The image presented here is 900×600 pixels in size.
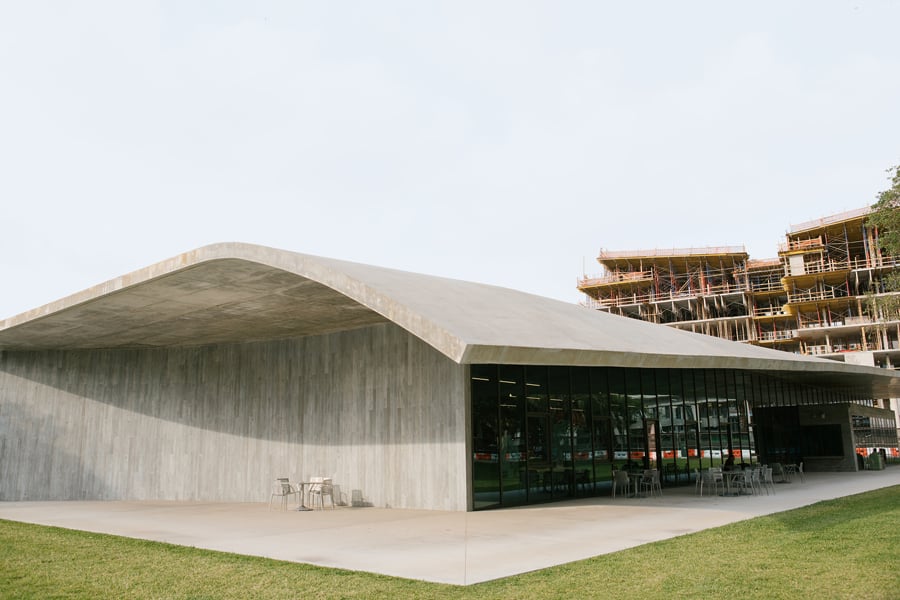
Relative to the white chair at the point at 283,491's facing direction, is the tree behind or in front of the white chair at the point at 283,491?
in front

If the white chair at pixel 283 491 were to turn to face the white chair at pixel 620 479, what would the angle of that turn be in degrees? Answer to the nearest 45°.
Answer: approximately 45° to its right

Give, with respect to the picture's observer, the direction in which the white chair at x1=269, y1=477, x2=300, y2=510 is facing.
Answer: facing away from the viewer and to the right of the viewer

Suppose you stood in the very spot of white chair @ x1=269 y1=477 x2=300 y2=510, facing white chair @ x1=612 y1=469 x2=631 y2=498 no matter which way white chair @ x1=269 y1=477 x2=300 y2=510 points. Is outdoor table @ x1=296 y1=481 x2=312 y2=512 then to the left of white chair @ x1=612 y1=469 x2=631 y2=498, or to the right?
right
